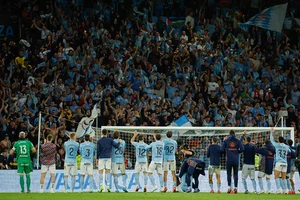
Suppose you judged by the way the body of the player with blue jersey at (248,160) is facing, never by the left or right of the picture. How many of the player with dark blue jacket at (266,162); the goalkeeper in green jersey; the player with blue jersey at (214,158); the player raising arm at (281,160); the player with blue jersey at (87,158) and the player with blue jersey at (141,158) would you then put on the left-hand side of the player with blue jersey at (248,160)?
4

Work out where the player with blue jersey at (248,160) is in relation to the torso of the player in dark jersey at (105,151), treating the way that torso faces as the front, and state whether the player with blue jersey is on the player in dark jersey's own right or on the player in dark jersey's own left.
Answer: on the player in dark jersey's own right

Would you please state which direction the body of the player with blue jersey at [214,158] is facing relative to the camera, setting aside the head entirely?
away from the camera

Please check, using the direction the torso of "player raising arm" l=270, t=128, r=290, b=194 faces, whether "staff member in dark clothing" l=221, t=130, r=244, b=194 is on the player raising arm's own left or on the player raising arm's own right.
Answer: on the player raising arm's own left

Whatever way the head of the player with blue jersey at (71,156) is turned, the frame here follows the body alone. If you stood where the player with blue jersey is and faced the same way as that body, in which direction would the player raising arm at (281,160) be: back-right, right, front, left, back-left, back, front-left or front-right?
right

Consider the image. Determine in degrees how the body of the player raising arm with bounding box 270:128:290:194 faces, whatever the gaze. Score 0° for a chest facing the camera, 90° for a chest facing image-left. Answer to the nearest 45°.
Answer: approximately 180°

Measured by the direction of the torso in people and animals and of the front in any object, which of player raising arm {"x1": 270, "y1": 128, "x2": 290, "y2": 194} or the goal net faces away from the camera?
the player raising arm

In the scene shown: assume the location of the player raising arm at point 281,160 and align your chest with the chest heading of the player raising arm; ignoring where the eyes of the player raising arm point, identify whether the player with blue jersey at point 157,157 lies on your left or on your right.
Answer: on your left

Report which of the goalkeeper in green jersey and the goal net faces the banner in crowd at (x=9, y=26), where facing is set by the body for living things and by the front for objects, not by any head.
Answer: the goalkeeper in green jersey

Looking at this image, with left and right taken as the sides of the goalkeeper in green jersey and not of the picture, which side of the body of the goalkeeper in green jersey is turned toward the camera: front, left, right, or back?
back

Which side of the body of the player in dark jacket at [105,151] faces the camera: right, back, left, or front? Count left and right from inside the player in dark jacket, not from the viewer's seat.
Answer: back

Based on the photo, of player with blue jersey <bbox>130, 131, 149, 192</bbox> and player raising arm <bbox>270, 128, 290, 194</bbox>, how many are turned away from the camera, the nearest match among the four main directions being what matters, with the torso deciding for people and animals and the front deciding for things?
2

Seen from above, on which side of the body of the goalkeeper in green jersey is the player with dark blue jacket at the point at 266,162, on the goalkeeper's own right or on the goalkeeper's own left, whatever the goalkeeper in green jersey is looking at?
on the goalkeeper's own right

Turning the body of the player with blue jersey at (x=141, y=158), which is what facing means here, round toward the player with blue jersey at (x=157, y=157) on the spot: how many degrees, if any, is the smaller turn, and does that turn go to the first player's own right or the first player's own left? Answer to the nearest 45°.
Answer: approximately 90° to the first player's own right
